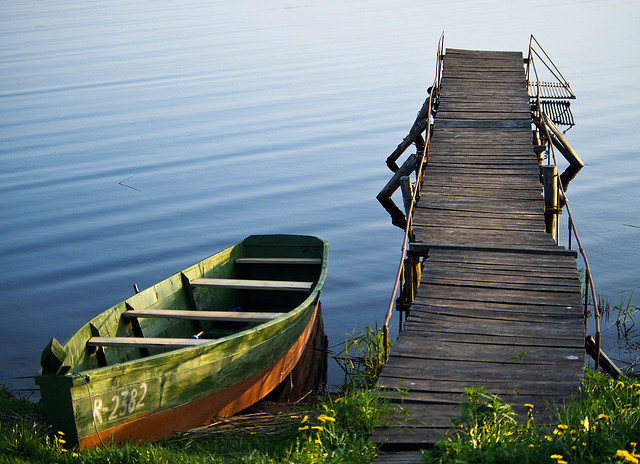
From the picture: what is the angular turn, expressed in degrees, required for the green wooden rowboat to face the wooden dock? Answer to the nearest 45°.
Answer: approximately 135° to its left

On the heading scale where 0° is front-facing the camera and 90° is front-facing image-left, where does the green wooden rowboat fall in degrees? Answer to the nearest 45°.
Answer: approximately 45°

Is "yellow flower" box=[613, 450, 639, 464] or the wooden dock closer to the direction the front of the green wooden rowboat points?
the yellow flower

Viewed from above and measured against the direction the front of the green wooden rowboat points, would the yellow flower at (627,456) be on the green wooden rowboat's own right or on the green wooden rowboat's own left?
on the green wooden rowboat's own left
